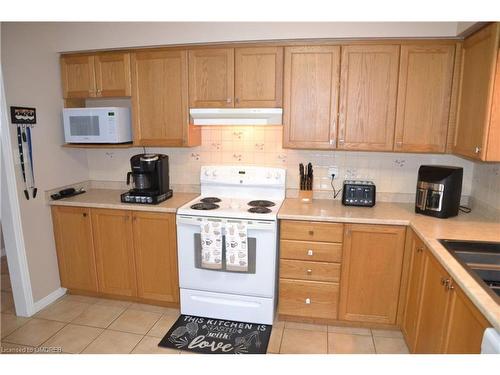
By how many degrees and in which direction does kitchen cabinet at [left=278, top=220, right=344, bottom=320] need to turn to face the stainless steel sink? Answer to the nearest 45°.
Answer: approximately 45° to its left

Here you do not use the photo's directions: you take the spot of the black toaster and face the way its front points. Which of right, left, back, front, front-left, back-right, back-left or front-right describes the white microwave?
right

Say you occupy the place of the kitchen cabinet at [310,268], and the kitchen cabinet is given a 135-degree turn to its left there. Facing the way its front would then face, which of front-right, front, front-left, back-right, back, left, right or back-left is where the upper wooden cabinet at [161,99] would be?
back-left

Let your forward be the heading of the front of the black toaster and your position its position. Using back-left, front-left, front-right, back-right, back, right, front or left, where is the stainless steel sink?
front-left

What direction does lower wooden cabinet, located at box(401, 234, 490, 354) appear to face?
to the viewer's left

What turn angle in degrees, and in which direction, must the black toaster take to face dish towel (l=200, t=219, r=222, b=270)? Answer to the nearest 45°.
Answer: approximately 45° to its right

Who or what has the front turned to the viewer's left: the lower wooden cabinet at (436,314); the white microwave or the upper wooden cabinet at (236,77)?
the lower wooden cabinet

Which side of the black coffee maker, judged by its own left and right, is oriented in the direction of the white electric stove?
left

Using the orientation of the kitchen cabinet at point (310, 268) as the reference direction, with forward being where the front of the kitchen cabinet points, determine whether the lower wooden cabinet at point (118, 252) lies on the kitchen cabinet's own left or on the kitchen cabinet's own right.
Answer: on the kitchen cabinet's own right

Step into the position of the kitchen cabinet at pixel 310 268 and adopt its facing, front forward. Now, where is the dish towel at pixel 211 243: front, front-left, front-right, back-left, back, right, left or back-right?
right

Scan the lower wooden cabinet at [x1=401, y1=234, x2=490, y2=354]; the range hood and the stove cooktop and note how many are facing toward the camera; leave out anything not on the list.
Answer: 2
